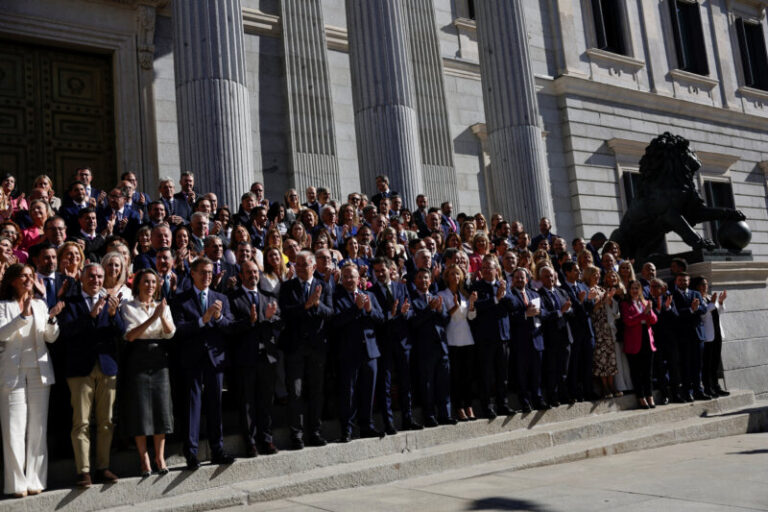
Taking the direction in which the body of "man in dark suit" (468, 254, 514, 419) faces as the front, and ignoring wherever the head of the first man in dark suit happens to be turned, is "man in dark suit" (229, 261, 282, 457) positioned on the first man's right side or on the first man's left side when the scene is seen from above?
on the first man's right side

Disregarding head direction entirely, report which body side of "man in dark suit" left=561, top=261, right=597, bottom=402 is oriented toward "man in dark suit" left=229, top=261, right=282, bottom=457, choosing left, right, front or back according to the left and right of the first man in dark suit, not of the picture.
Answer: right

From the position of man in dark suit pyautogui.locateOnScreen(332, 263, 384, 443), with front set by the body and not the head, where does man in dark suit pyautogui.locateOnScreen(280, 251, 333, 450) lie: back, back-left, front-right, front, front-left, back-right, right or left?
right

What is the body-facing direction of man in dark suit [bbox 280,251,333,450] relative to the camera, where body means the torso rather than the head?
toward the camera

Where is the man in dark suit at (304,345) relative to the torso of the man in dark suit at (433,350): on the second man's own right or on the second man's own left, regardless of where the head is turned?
on the second man's own right

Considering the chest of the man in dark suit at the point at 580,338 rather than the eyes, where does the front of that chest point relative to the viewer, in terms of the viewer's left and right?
facing the viewer and to the right of the viewer

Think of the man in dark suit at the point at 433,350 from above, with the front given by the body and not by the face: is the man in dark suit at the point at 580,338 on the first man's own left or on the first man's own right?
on the first man's own left

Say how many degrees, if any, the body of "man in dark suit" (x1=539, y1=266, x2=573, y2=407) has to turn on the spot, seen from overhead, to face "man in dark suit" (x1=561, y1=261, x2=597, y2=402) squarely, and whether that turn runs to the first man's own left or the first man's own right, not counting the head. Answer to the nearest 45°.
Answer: approximately 90° to the first man's own left

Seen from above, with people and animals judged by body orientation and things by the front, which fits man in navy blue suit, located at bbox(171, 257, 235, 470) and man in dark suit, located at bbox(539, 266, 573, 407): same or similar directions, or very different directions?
same or similar directions

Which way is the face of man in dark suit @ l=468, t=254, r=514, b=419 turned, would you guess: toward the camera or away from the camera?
toward the camera

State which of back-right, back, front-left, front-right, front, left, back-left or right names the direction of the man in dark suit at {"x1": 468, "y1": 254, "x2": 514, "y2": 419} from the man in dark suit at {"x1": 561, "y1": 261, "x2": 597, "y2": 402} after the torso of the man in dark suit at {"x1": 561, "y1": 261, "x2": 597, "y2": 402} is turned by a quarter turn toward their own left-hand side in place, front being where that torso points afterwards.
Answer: back

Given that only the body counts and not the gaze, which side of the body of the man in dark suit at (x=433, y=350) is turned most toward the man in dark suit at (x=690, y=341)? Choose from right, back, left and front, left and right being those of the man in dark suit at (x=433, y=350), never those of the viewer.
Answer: left

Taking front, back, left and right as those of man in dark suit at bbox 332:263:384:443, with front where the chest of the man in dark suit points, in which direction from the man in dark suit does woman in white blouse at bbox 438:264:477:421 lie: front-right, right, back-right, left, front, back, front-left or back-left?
left

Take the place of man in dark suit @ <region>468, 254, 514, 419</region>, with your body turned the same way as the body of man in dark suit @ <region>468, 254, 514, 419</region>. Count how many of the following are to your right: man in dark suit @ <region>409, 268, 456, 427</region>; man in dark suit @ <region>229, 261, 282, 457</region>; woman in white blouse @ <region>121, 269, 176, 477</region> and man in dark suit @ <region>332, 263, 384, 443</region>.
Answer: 4

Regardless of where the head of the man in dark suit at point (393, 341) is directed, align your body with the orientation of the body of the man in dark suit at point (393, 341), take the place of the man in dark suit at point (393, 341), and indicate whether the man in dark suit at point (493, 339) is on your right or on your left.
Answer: on your left

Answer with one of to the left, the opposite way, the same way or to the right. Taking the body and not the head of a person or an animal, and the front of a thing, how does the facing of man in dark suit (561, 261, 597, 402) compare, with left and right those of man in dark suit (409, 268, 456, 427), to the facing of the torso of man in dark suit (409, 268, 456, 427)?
the same way

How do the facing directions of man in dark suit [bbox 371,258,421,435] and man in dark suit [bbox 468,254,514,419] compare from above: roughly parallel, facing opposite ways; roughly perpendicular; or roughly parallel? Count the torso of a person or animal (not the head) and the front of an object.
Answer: roughly parallel

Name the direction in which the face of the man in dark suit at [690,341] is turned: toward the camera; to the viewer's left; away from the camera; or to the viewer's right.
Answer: toward the camera

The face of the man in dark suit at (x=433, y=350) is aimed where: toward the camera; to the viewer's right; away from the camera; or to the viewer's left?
toward the camera

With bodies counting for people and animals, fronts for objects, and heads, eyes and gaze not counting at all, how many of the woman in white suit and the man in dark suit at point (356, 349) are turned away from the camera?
0
